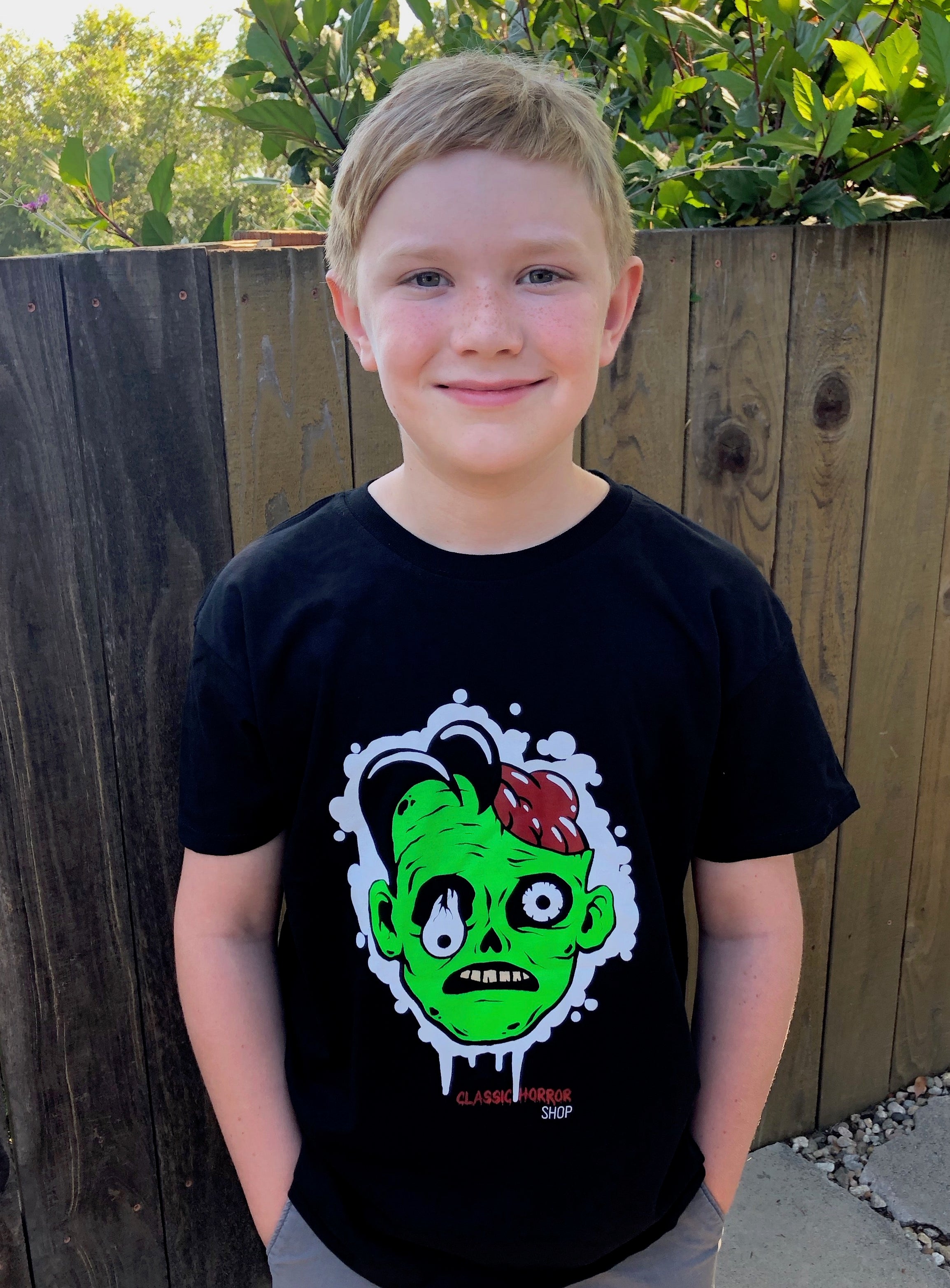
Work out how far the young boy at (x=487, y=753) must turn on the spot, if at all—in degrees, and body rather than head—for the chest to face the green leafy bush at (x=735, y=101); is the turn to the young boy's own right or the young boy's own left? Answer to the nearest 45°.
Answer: approximately 180°

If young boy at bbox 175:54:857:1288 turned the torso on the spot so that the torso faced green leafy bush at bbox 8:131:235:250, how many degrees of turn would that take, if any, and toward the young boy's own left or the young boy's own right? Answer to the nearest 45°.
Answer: approximately 135° to the young boy's own right

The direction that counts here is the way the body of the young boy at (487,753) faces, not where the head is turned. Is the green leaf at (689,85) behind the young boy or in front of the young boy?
behind

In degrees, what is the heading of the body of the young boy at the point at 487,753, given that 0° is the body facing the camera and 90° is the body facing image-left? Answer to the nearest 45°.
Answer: approximately 0°
